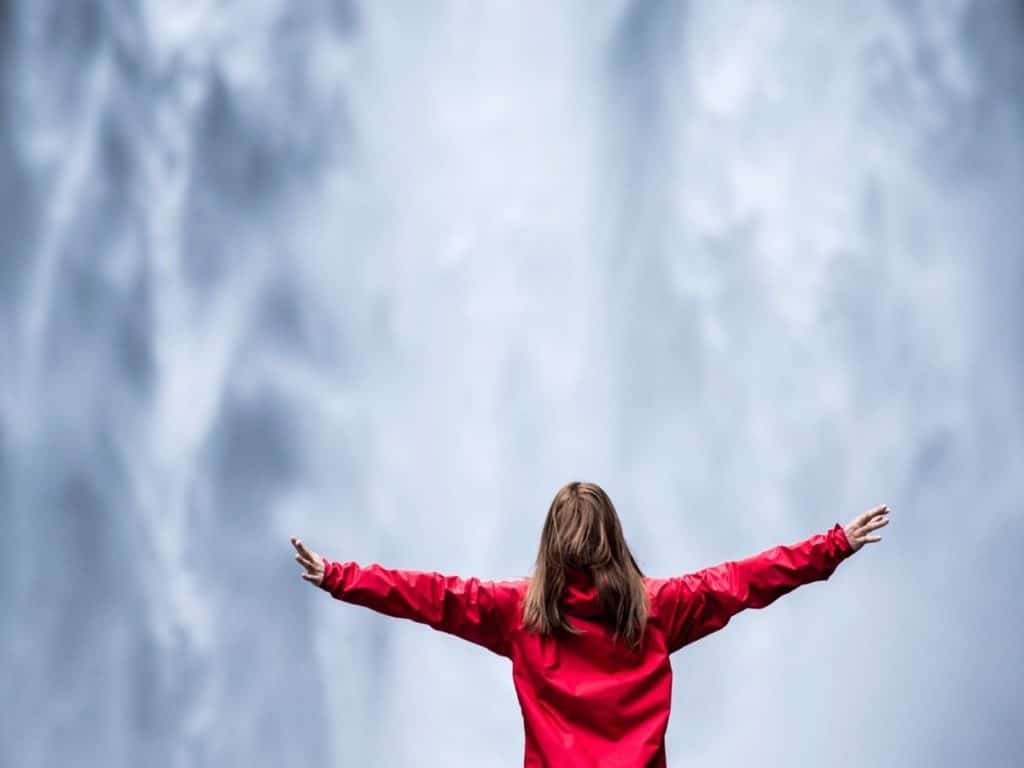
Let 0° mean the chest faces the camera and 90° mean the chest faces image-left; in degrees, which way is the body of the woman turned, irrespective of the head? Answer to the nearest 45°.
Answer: approximately 180°

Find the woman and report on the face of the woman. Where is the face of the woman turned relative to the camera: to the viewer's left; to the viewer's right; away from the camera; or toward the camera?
away from the camera
